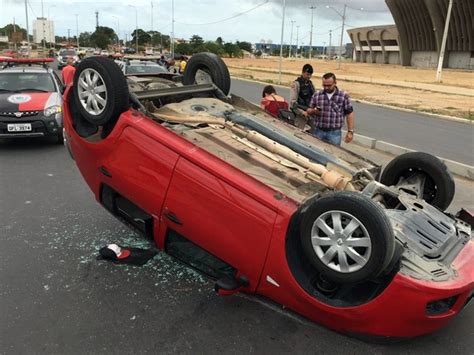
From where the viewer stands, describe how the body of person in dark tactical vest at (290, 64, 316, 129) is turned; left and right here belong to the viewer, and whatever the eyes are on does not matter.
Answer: facing the viewer and to the right of the viewer

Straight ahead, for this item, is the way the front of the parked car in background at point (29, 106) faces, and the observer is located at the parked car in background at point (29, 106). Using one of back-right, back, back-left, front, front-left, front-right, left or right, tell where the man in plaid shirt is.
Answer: front-left

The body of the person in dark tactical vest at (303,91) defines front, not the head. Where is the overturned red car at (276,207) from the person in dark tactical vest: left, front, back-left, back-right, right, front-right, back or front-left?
front-right

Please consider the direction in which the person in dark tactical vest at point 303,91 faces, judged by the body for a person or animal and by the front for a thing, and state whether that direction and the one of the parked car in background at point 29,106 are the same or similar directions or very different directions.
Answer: same or similar directions

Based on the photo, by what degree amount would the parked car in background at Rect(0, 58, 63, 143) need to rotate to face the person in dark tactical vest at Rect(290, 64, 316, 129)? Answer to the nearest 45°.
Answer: approximately 45° to its left

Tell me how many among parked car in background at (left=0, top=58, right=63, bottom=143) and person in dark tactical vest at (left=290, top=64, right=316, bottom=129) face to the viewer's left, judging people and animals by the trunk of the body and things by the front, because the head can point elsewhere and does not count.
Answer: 0

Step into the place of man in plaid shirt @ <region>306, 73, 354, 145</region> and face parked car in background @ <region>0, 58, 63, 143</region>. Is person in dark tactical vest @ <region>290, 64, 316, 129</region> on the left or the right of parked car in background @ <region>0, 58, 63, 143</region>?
right

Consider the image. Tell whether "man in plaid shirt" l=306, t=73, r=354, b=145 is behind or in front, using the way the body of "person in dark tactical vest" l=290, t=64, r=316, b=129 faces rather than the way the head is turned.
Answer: in front

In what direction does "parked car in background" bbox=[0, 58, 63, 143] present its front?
toward the camera
